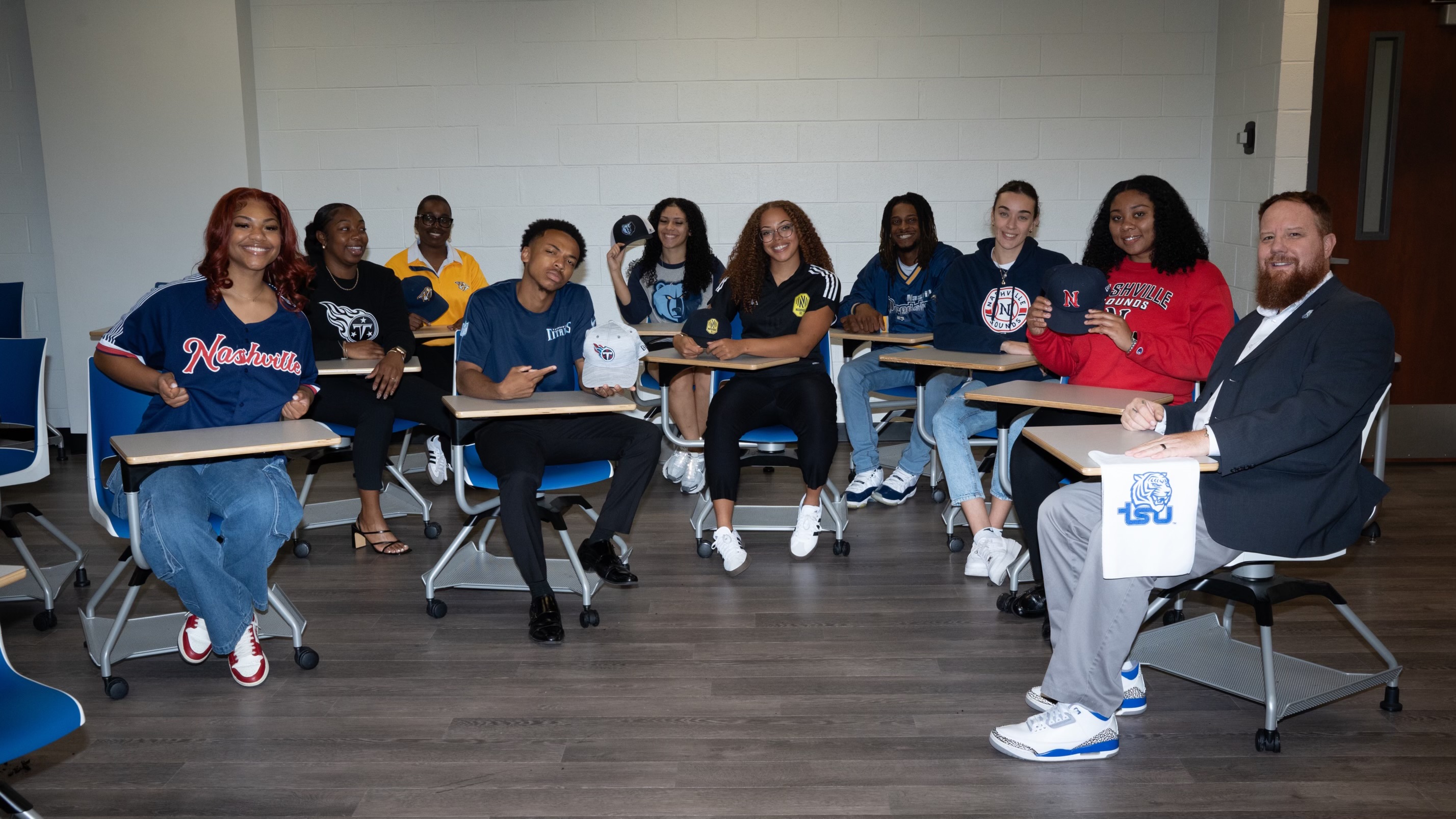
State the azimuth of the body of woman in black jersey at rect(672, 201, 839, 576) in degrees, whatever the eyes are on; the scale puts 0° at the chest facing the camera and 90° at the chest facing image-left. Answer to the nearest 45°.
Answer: approximately 0°

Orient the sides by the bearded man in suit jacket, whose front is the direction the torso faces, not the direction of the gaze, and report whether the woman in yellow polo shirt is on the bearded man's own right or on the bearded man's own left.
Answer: on the bearded man's own right

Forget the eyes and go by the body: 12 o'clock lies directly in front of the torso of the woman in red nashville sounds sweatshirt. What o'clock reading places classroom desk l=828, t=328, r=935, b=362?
The classroom desk is roughly at 3 o'clock from the woman in red nashville sounds sweatshirt.

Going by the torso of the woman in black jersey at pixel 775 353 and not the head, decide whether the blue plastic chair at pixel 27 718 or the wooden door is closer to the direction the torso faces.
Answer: the blue plastic chair

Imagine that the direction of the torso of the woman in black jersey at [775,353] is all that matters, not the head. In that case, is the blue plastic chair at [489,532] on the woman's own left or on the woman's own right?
on the woman's own right

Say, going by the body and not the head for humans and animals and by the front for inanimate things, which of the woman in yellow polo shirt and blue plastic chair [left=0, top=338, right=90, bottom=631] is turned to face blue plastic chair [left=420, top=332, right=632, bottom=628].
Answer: the woman in yellow polo shirt

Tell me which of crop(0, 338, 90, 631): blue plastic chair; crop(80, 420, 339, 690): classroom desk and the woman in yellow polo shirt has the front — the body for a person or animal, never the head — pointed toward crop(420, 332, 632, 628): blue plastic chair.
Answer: the woman in yellow polo shirt

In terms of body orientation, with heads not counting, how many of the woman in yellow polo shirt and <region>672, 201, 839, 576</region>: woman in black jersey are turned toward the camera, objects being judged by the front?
2

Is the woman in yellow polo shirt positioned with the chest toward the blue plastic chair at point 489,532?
yes

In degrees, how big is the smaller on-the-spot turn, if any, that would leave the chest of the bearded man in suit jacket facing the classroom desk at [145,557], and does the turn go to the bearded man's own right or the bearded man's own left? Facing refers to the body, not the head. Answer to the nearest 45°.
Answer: approximately 45° to the bearded man's own right

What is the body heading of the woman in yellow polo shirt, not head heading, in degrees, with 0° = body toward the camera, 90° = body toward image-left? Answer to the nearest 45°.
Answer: approximately 0°
